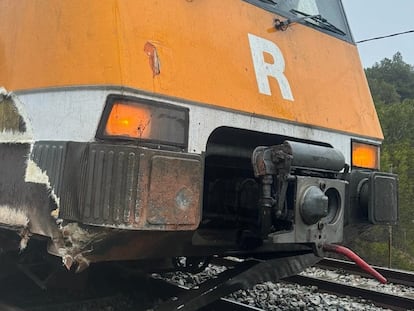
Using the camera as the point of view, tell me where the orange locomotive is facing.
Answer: facing the viewer and to the right of the viewer
